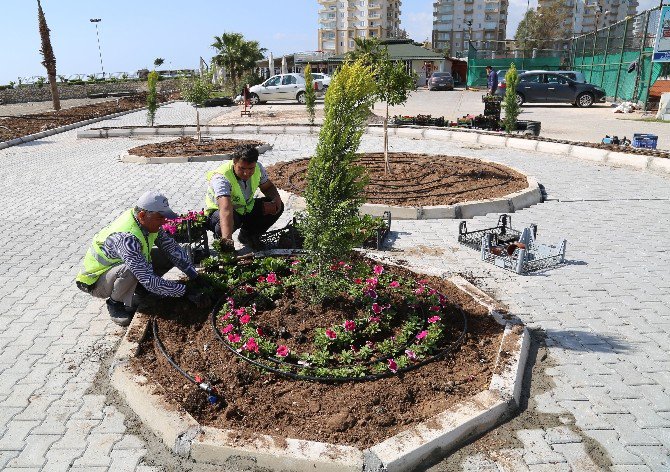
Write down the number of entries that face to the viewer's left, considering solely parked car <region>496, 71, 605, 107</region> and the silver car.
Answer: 1

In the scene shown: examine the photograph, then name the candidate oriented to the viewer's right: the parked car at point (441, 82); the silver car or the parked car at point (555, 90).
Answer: the parked car at point (555, 90)

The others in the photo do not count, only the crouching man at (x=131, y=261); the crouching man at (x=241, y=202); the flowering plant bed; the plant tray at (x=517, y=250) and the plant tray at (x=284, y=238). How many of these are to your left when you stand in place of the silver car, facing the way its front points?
5

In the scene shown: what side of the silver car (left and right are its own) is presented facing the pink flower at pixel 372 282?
left

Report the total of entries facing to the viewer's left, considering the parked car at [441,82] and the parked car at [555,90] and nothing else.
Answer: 0

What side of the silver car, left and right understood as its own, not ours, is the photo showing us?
left

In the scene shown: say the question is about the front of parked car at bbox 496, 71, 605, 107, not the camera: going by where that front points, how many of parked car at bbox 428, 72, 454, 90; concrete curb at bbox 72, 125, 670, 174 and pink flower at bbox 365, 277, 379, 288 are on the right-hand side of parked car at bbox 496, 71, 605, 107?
2

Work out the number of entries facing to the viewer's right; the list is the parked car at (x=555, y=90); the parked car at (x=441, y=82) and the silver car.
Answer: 1

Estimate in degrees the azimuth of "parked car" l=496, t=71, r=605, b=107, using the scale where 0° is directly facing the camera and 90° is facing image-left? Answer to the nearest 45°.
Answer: approximately 270°

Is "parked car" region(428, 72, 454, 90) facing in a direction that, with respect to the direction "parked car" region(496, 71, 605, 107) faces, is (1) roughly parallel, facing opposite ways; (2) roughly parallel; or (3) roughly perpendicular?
roughly perpendicular

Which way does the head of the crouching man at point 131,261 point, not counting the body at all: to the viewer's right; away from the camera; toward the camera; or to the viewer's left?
to the viewer's right

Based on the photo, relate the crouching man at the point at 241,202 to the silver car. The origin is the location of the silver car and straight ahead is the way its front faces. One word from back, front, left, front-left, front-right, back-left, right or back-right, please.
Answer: left

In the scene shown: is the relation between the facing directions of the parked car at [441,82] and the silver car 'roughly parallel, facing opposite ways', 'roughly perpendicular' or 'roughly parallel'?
roughly perpendicular
